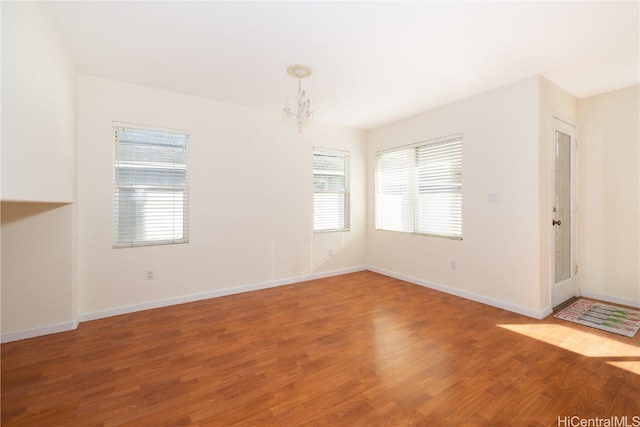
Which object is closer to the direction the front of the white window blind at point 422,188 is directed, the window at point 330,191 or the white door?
the window

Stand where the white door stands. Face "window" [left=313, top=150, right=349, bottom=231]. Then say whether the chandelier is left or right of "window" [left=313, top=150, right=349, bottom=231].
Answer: left

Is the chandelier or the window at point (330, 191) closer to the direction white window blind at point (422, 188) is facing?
the chandelier

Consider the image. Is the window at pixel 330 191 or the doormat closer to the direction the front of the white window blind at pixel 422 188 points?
the window

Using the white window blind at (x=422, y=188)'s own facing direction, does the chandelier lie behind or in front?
in front

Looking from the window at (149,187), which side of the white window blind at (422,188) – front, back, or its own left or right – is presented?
front

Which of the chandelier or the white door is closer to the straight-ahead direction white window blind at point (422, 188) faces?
the chandelier

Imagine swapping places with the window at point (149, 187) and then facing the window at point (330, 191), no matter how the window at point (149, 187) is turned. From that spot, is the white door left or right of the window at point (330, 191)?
right

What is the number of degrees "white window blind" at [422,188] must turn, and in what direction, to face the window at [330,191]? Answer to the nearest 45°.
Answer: approximately 45° to its right

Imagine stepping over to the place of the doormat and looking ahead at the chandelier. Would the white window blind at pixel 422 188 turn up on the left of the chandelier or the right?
right

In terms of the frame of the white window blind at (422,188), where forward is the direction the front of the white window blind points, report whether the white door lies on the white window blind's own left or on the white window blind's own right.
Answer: on the white window blind's own left

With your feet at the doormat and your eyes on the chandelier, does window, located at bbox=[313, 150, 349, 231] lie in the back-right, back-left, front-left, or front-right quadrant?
front-right

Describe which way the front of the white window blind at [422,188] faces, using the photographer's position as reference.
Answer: facing the viewer and to the left of the viewer
